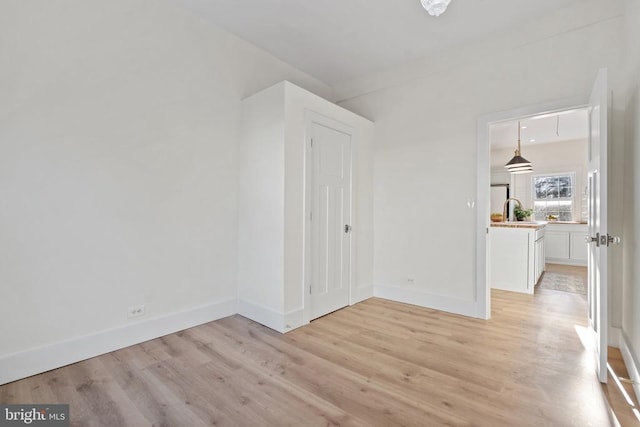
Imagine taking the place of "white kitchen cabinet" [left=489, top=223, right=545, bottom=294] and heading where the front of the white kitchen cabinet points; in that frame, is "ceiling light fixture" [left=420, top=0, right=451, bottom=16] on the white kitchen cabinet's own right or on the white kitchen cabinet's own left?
on the white kitchen cabinet's own right

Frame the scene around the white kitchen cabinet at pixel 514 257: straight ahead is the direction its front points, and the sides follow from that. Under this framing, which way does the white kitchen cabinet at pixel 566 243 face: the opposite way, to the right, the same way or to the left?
to the right

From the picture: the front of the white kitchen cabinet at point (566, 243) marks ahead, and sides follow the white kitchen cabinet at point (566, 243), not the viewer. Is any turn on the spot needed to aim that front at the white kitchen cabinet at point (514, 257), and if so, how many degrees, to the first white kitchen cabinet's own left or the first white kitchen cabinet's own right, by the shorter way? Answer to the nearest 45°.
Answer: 0° — it already faces it

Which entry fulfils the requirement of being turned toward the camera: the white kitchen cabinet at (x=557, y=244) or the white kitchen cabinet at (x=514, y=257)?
the white kitchen cabinet at (x=557, y=244)

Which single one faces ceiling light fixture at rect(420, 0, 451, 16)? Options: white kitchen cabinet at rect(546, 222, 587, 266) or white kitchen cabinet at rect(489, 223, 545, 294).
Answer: white kitchen cabinet at rect(546, 222, 587, 266)

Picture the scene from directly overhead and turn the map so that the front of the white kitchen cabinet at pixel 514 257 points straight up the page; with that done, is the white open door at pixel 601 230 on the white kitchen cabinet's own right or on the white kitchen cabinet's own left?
on the white kitchen cabinet's own right

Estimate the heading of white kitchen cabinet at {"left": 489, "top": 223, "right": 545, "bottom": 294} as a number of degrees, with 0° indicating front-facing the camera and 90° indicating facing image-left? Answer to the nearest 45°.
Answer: approximately 270°

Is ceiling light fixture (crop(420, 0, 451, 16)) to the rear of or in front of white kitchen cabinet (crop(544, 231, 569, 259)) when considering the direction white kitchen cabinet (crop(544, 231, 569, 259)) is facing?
in front

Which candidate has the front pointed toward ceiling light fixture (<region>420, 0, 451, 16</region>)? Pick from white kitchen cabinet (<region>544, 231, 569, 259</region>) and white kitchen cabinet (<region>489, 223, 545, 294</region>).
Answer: white kitchen cabinet (<region>544, 231, 569, 259</region>)

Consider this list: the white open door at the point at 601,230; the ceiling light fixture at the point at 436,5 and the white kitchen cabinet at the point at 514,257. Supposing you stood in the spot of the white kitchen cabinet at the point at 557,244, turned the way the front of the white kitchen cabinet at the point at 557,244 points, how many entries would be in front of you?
3

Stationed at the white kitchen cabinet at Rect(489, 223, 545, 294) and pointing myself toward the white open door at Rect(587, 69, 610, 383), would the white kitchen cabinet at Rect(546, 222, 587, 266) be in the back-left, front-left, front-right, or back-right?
back-left

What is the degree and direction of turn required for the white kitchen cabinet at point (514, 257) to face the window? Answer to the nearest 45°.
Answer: approximately 90° to its left

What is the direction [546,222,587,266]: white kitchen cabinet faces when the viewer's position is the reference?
facing the viewer

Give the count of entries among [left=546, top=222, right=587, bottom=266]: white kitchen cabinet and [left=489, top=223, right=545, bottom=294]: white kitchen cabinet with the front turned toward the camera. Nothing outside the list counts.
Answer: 1

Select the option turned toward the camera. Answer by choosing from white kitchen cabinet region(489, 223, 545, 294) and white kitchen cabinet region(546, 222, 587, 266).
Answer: white kitchen cabinet region(546, 222, 587, 266)

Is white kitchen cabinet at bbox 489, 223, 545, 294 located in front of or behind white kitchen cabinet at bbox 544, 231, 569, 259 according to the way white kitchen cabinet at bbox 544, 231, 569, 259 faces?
in front
